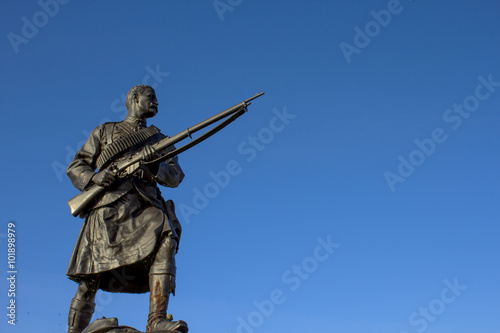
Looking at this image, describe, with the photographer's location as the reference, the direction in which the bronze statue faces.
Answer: facing the viewer and to the right of the viewer
